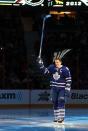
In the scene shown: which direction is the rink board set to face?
toward the camera

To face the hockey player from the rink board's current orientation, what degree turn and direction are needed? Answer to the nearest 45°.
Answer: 0° — it already faces them
